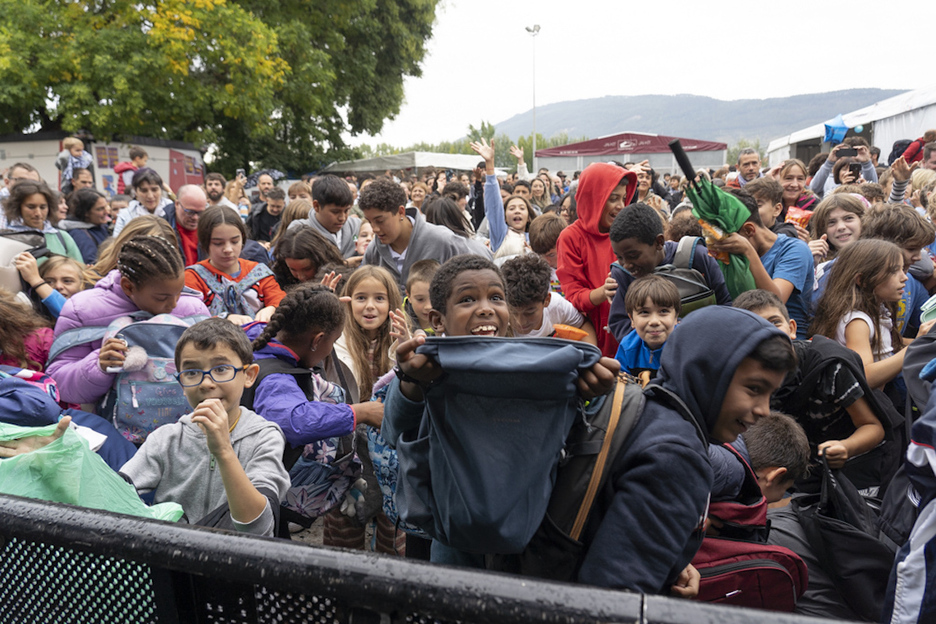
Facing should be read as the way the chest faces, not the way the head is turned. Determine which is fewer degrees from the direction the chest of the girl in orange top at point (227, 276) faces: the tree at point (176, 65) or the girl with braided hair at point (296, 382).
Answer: the girl with braided hair

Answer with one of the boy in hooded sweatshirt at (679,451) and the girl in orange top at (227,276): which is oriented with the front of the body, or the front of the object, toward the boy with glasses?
the girl in orange top

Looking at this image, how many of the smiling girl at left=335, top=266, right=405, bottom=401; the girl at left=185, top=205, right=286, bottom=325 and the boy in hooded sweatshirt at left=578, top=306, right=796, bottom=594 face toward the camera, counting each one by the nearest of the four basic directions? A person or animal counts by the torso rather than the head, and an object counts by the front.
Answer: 2

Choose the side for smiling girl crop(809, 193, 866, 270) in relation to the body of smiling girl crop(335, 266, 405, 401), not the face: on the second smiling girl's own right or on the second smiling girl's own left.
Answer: on the second smiling girl's own left
